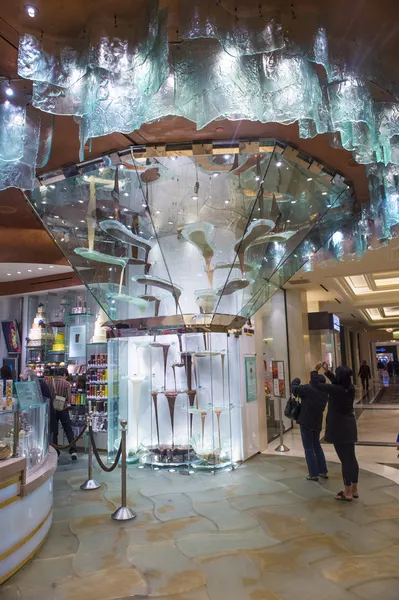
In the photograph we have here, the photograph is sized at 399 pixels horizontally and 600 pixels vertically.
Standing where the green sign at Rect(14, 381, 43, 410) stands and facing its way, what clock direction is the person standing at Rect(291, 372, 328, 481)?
The person standing is roughly at 9 o'clock from the green sign.

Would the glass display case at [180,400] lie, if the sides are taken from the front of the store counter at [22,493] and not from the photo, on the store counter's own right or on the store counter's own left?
on the store counter's own left

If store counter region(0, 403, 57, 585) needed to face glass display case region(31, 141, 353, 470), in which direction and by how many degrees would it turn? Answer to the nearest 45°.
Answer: approximately 90° to its left

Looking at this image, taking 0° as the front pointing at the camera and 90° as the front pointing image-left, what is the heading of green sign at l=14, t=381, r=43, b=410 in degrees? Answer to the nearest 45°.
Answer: approximately 0°

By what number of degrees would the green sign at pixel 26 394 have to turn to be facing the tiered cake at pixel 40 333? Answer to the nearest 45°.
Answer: approximately 180°

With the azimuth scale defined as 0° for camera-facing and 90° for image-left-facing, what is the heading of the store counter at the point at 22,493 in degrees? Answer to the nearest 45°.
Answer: approximately 315°

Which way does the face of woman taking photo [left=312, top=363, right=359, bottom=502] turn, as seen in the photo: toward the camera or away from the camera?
away from the camera
